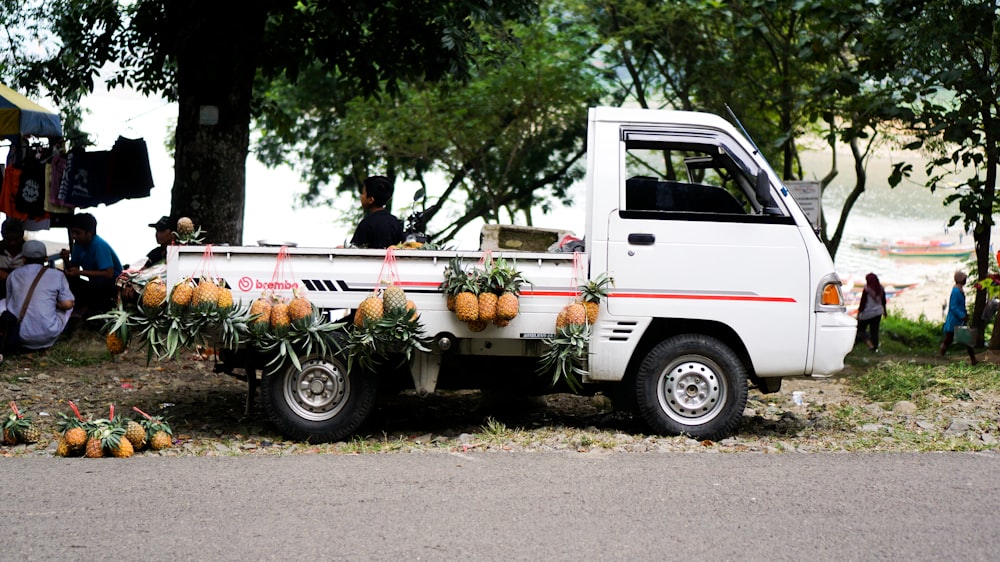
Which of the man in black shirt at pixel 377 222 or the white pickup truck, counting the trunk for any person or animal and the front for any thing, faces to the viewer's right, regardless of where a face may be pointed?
the white pickup truck

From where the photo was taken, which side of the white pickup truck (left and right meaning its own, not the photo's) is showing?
right

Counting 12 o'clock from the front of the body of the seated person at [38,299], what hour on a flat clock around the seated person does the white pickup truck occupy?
The white pickup truck is roughly at 5 o'clock from the seated person.

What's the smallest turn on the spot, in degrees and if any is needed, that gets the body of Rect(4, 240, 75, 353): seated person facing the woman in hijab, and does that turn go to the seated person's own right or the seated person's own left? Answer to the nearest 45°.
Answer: approximately 90° to the seated person's own right

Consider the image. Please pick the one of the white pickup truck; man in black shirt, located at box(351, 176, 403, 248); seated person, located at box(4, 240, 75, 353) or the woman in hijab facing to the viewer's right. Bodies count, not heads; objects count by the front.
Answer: the white pickup truck

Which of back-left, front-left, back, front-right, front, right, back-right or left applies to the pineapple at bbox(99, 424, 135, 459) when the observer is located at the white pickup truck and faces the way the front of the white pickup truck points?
back

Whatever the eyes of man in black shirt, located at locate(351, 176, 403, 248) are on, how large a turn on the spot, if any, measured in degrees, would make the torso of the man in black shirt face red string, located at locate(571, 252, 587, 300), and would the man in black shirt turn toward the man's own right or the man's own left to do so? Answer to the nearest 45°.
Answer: approximately 180°

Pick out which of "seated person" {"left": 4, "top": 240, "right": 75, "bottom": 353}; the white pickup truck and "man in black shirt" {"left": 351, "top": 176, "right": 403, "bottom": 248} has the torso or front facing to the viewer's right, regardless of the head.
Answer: the white pickup truck
